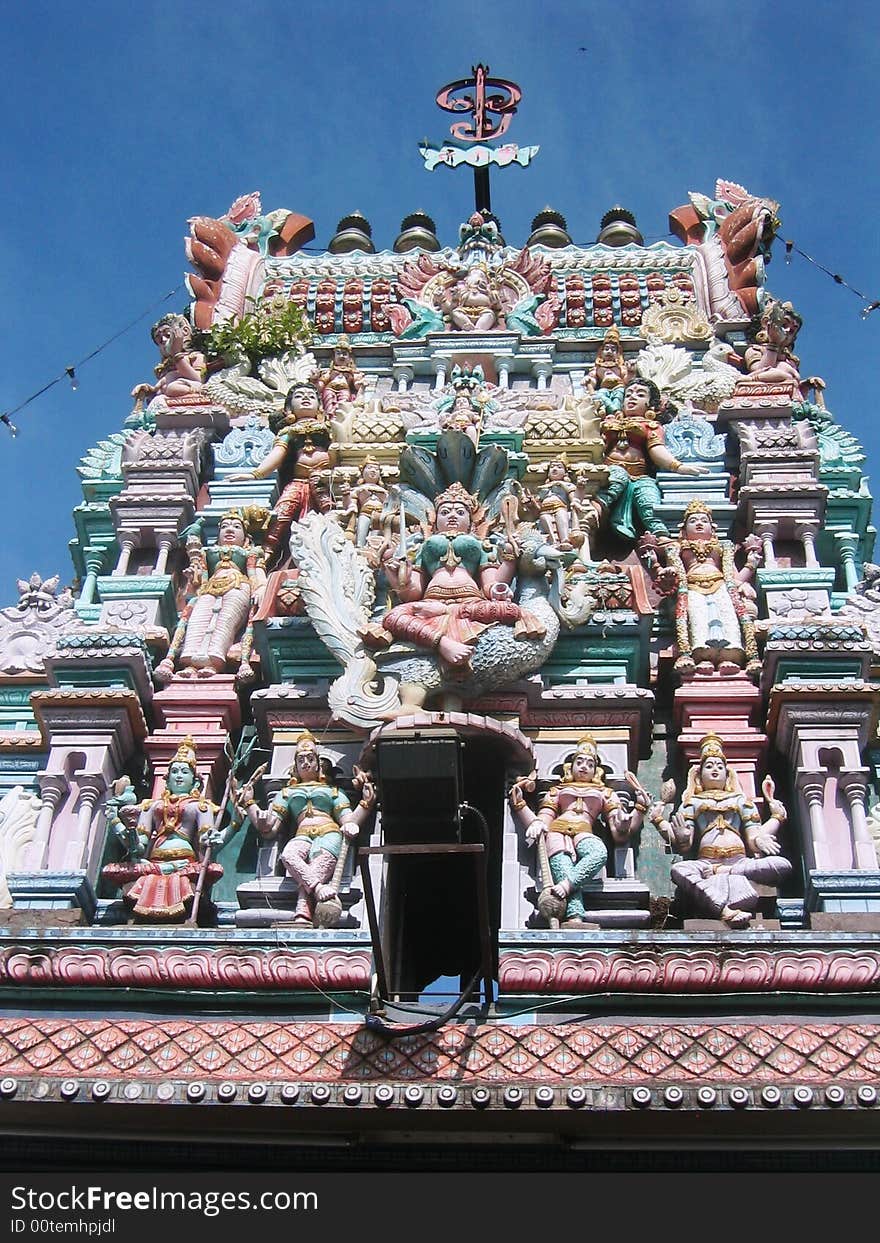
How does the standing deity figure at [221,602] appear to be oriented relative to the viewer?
toward the camera

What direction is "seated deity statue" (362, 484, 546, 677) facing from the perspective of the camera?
toward the camera

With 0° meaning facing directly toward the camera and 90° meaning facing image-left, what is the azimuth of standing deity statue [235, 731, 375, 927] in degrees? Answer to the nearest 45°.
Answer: approximately 0°

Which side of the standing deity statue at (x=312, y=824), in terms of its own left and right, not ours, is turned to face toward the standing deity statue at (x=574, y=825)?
left

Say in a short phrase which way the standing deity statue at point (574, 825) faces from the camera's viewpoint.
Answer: facing the viewer

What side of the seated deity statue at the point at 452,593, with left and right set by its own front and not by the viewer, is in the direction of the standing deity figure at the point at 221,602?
right

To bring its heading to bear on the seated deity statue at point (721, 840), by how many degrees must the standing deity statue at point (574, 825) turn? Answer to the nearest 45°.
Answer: approximately 90° to its left

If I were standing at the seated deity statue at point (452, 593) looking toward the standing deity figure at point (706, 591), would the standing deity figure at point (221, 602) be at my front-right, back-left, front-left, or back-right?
back-left

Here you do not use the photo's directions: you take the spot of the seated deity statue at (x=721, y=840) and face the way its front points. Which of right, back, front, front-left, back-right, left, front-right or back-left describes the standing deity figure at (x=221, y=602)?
right

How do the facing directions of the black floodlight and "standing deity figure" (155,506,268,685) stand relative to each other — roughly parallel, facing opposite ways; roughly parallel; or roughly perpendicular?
roughly parallel

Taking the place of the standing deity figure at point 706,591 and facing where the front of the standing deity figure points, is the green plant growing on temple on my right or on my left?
on my right
